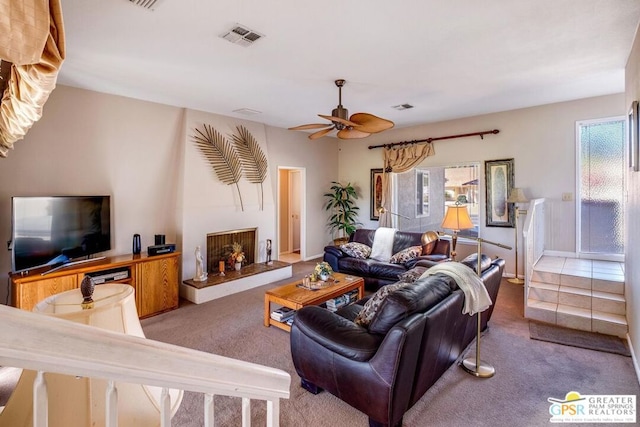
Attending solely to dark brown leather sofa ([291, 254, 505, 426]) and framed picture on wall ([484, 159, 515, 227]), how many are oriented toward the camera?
1

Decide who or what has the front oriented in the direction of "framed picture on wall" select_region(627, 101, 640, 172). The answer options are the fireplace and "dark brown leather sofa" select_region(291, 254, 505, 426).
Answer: the fireplace

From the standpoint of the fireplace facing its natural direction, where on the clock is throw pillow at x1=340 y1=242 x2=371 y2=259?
The throw pillow is roughly at 11 o'clock from the fireplace.

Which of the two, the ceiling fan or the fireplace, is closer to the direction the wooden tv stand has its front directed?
the ceiling fan

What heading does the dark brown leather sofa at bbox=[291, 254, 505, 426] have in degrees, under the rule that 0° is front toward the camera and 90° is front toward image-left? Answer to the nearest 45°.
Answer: approximately 135°

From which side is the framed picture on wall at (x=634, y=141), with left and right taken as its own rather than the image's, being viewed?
left

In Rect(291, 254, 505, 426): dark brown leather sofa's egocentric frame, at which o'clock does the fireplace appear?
The fireplace is roughly at 12 o'clock from the dark brown leather sofa.
